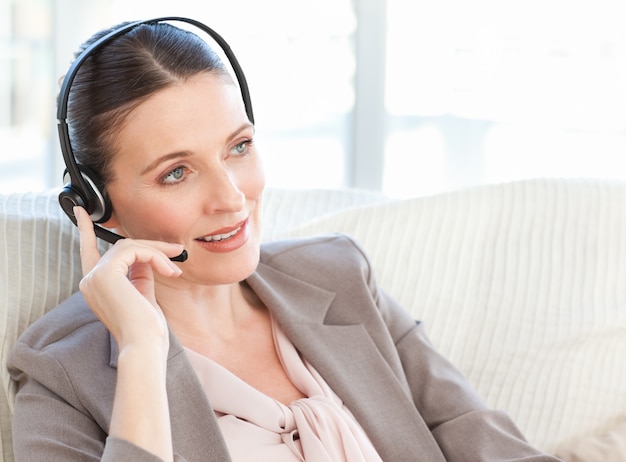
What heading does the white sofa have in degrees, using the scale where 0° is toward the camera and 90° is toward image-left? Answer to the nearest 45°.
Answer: approximately 0°

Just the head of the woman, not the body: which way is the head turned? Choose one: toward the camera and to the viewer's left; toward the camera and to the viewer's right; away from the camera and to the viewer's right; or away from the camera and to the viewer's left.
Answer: toward the camera and to the viewer's right
